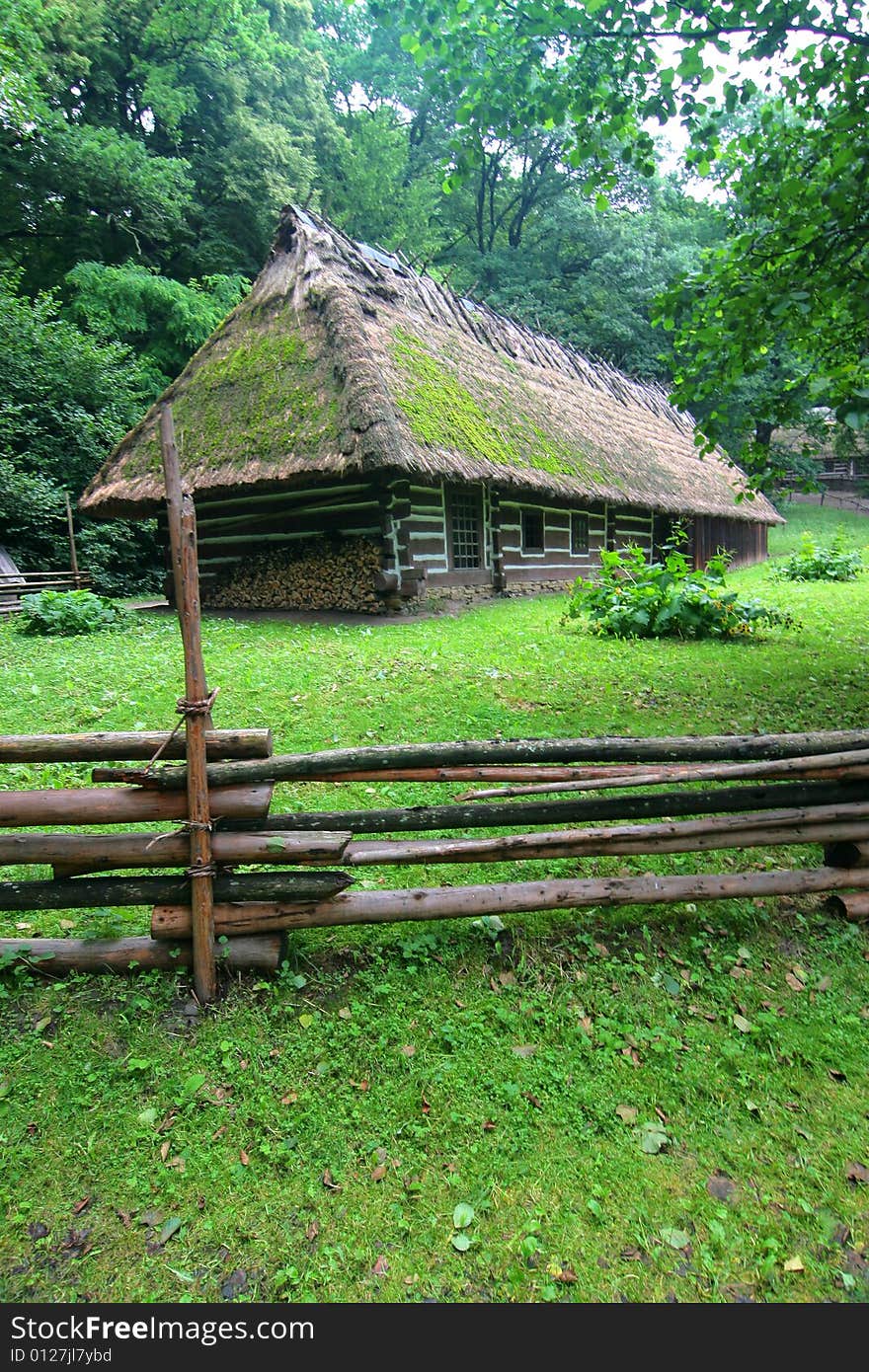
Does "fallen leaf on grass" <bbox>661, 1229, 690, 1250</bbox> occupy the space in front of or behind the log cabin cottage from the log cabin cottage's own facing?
in front

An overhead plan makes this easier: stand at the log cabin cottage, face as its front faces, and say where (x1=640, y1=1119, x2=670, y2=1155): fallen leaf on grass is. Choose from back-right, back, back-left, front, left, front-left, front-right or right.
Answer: front-right

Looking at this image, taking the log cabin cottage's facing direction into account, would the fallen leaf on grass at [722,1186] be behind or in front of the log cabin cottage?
in front

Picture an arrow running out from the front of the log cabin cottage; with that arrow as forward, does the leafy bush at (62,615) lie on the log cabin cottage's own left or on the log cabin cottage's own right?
on the log cabin cottage's own right

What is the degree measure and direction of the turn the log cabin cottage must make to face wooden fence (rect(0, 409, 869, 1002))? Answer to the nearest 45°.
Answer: approximately 45° to its right

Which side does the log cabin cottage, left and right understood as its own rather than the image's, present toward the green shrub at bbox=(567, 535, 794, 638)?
front

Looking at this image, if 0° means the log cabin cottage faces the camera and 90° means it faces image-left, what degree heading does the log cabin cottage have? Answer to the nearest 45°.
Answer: approximately 315°
